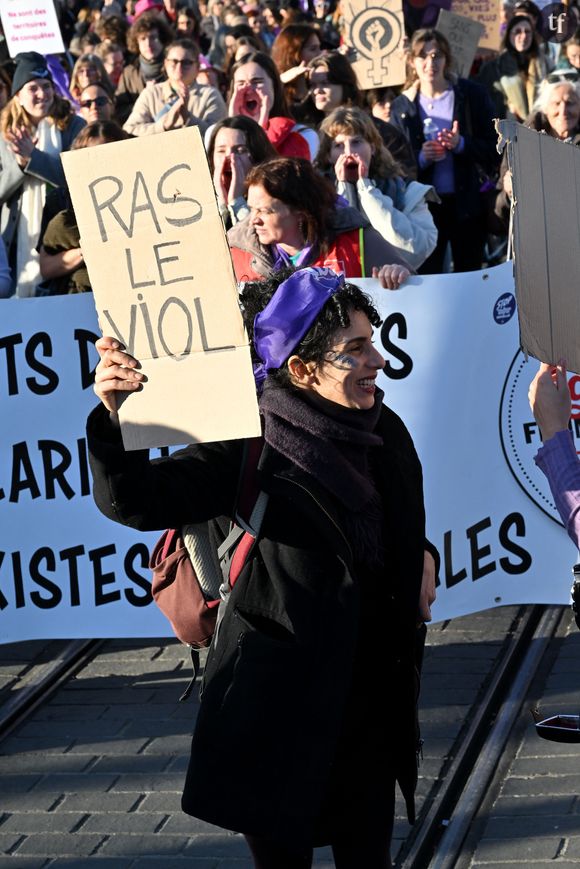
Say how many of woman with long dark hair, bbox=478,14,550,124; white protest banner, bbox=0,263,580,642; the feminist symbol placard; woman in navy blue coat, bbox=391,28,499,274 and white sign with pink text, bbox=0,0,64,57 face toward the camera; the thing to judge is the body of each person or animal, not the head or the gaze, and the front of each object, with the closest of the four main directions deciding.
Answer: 5

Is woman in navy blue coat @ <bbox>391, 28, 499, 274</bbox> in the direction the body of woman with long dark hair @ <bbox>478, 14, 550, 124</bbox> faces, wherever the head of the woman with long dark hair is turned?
yes

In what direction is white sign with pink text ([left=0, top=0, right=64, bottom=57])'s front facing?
toward the camera

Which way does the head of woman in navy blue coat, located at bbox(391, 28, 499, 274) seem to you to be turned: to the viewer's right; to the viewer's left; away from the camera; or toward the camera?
toward the camera

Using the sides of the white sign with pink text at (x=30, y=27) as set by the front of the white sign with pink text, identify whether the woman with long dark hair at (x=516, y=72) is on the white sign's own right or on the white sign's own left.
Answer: on the white sign's own left

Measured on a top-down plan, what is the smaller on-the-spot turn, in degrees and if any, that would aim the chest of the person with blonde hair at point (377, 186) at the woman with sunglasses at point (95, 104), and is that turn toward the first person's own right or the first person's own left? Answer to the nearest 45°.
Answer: approximately 90° to the first person's own right

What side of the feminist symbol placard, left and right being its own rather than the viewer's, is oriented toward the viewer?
front

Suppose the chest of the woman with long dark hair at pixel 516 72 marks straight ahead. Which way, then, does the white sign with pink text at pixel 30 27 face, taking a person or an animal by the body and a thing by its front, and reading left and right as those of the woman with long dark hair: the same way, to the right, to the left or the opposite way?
the same way

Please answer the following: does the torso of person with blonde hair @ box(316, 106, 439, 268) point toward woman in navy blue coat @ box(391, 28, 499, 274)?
no

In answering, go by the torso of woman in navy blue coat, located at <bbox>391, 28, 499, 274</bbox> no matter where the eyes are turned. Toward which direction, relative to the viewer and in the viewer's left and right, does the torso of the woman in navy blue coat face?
facing the viewer

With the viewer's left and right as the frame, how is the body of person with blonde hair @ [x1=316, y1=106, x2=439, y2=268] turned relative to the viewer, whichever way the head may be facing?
facing the viewer and to the left of the viewer

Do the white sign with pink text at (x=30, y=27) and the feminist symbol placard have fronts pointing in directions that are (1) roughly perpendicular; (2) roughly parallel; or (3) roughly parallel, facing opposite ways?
roughly parallel
